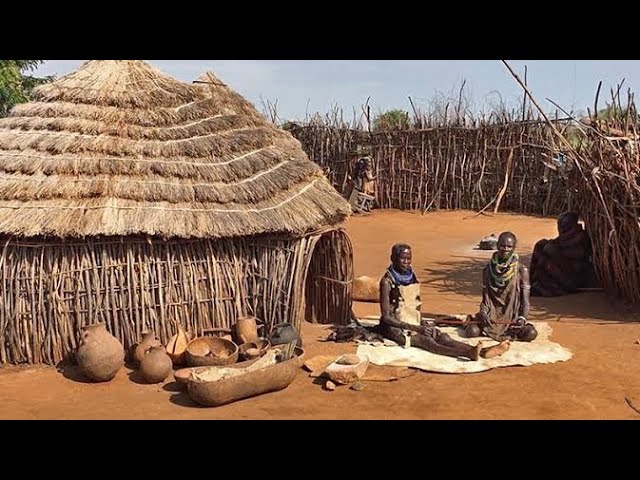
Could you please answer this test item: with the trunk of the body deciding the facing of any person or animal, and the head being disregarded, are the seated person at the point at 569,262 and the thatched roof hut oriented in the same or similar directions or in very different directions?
very different directions

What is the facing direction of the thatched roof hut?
to the viewer's right

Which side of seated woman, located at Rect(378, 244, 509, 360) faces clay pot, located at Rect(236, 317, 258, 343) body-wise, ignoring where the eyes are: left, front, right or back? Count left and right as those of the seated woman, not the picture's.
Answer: right

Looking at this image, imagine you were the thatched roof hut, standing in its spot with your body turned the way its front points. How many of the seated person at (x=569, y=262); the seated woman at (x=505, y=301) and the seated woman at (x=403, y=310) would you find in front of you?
3

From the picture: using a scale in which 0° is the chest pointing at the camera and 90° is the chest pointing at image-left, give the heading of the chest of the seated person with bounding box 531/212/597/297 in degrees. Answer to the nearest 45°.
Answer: approximately 45°

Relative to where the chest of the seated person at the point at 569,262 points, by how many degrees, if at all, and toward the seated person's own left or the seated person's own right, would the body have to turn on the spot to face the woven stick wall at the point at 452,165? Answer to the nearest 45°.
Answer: approximately 135° to the seated person's own right

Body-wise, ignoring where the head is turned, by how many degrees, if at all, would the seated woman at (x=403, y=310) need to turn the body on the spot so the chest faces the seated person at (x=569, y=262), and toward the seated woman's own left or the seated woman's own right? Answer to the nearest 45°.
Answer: approximately 90° to the seated woman's own left

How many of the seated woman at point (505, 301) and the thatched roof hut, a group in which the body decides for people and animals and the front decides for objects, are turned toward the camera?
1

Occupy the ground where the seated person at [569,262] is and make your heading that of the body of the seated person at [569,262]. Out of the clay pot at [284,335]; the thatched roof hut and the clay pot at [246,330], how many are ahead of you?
3

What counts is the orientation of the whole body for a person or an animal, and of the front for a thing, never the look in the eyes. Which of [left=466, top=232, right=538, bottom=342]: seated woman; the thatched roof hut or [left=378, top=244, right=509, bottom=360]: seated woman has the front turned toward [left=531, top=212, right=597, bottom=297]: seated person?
the thatched roof hut

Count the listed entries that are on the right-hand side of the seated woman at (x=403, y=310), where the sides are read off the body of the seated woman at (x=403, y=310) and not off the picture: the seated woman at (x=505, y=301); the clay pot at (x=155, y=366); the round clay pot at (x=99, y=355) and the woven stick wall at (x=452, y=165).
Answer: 2

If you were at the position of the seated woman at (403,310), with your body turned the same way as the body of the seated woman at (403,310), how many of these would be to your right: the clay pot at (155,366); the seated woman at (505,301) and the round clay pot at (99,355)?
2
